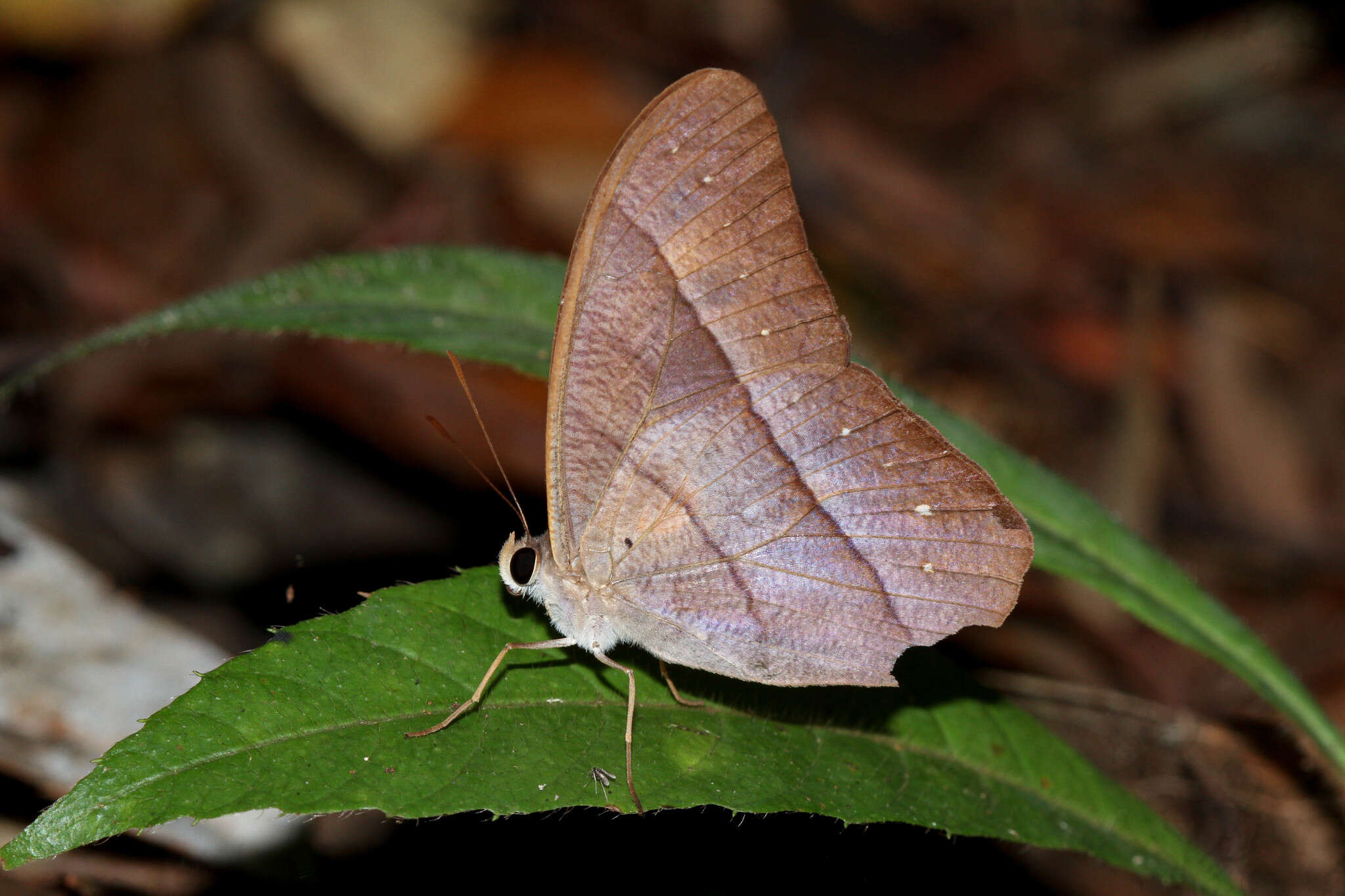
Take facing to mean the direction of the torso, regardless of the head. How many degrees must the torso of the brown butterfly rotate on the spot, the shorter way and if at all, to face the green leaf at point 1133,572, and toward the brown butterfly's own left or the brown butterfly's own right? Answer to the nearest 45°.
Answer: approximately 135° to the brown butterfly's own right

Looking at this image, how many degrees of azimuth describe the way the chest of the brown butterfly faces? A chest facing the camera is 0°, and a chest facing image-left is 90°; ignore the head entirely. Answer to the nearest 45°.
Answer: approximately 90°
